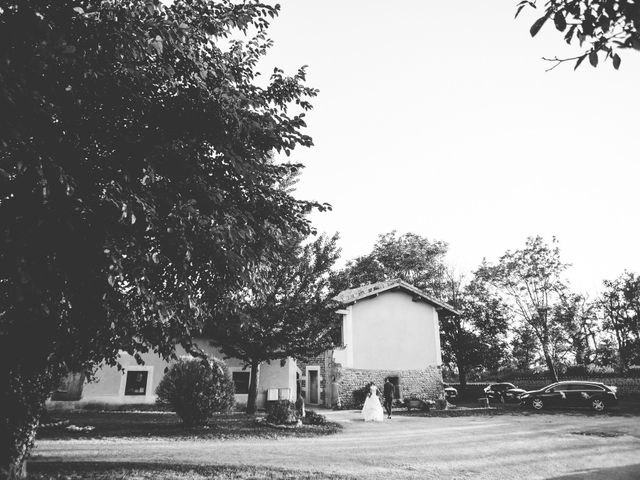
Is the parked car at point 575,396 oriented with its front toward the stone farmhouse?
yes

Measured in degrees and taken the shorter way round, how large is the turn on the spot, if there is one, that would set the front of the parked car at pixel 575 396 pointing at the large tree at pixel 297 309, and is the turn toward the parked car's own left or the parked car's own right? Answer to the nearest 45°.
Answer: approximately 45° to the parked car's own left

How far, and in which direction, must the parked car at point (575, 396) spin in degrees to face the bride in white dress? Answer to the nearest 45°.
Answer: approximately 45° to its left

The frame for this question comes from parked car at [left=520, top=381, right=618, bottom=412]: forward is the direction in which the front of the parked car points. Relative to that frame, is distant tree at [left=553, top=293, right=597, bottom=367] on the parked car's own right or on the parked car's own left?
on the parked car's own right

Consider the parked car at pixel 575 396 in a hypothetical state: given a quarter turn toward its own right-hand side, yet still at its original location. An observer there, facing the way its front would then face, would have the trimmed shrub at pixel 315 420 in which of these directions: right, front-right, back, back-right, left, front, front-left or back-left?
back-left

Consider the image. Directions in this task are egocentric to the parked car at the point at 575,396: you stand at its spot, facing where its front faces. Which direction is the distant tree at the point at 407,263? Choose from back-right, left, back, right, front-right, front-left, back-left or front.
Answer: front-right

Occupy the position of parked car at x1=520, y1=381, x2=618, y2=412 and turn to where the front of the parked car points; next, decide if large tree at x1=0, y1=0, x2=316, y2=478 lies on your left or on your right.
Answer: on your left

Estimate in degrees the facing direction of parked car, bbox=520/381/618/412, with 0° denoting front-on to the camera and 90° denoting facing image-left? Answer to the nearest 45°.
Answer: approximately 90°
